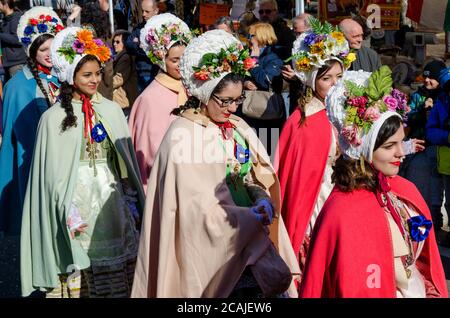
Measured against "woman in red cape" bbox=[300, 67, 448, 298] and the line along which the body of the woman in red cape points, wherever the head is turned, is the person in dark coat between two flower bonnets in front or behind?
behind

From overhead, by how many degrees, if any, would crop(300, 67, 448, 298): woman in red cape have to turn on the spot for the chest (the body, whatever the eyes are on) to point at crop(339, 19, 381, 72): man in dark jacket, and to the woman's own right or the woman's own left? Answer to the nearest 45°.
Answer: approximately 135° to the woman's own left

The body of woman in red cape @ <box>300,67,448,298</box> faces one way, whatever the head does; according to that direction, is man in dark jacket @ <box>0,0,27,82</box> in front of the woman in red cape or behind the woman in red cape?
behind
